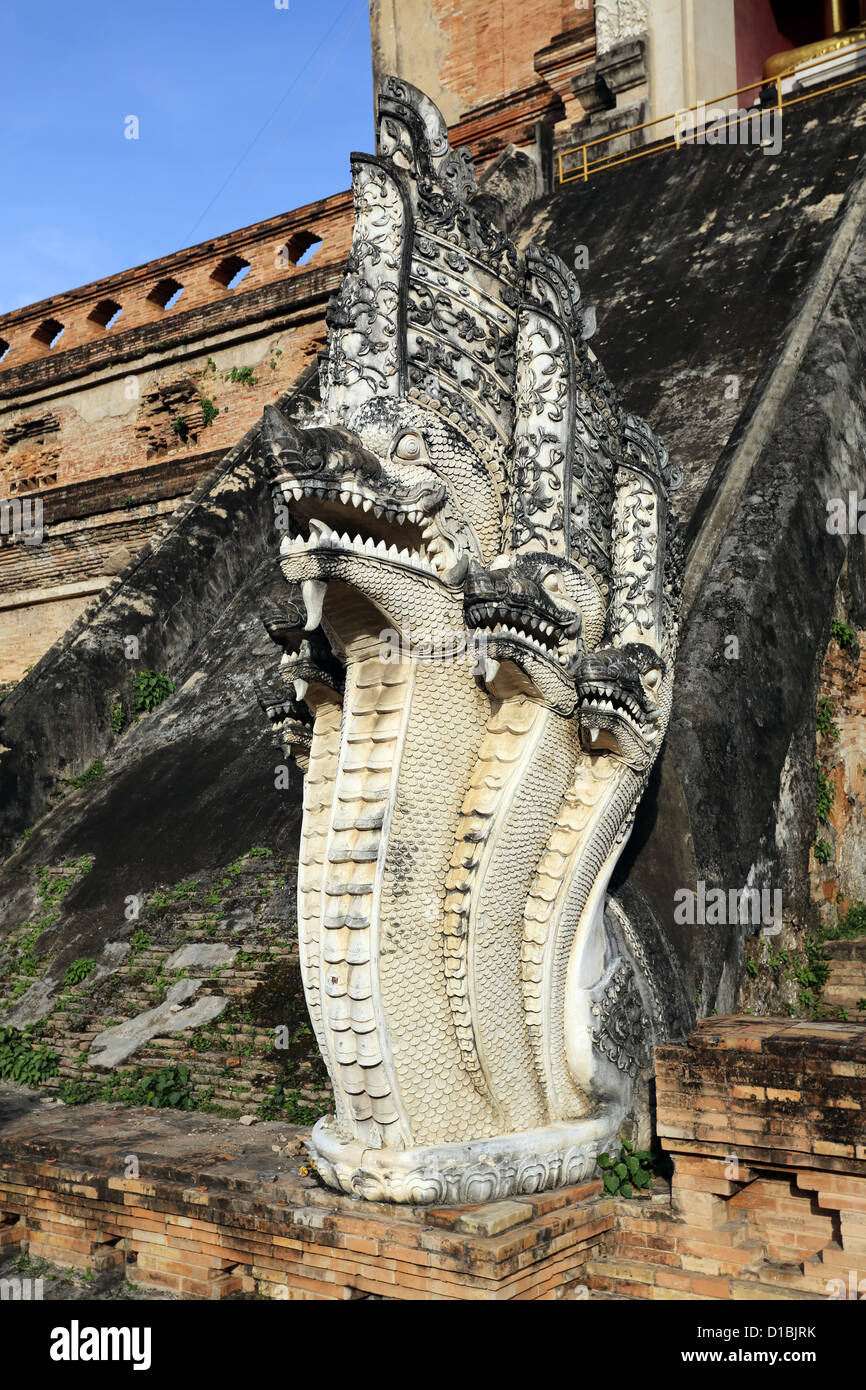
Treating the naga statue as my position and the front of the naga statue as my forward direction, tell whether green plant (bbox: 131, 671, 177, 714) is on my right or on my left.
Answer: on my right

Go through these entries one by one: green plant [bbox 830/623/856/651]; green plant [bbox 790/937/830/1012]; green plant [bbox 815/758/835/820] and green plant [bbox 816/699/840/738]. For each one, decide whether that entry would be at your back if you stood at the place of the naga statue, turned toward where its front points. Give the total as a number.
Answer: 4

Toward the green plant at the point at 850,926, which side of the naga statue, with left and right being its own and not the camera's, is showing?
back

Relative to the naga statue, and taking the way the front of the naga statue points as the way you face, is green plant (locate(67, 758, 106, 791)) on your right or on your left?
on your right

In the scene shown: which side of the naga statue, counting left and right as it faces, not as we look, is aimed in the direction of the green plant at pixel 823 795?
back

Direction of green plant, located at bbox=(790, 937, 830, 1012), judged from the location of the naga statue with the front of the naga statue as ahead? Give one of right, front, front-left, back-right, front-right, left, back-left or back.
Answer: back

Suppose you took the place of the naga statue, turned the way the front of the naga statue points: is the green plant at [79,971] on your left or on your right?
on your right

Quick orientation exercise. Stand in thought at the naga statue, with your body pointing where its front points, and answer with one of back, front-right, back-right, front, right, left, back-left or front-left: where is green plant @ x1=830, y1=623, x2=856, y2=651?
back

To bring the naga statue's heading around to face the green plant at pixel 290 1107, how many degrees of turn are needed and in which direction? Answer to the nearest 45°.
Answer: approximately 90° to its right

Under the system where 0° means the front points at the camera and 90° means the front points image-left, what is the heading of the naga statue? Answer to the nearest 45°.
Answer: approximately 45°

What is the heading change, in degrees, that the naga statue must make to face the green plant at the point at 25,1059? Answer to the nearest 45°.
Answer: approximately 90° to its right

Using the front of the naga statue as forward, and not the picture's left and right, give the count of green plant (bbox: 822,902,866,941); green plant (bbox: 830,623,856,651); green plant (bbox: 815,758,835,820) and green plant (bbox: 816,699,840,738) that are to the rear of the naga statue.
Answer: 4

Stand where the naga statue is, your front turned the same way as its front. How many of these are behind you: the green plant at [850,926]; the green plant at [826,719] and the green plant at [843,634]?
3

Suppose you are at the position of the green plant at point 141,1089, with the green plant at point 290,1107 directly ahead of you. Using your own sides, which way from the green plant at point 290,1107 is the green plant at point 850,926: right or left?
left

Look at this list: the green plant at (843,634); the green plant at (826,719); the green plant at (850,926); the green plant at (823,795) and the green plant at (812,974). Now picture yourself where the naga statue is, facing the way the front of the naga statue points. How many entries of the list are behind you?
5
